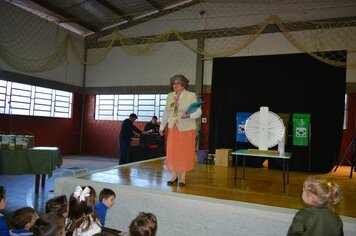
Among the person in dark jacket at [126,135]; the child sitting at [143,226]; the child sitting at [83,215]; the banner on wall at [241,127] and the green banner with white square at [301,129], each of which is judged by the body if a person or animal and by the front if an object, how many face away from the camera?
2

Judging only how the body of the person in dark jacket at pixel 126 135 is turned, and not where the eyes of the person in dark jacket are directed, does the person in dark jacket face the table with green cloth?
no

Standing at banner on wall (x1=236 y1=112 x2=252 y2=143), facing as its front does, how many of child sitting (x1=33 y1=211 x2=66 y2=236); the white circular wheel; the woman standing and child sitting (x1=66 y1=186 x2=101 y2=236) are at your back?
0

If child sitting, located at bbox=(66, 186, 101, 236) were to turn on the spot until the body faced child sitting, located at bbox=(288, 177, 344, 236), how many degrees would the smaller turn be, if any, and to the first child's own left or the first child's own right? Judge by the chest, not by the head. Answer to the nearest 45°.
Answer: approximately 135° to the first child's own right

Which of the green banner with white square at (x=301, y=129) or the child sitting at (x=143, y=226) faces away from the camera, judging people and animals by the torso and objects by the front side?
the child sitting

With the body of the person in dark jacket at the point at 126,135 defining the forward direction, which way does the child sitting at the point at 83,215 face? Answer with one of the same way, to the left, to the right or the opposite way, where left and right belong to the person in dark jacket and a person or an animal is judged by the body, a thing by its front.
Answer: to the left

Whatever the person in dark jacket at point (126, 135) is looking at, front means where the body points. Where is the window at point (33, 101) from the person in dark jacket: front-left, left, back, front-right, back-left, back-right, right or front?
back-left

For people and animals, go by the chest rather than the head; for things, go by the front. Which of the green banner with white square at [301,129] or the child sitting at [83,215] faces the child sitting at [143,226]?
the green banner with white square

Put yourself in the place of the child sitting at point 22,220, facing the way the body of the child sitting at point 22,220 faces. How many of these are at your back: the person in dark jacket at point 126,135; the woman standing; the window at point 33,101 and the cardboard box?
0

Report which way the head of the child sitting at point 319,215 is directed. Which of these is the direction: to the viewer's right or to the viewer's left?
to the viewer's left

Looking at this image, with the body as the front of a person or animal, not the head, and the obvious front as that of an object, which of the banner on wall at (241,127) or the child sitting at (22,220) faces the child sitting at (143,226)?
the banner on wall

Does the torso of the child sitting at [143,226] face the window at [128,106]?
yes

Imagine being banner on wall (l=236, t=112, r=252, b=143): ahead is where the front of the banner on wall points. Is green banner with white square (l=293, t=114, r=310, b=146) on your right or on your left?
on your left

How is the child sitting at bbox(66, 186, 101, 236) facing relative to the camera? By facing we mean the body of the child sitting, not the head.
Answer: away from the camera

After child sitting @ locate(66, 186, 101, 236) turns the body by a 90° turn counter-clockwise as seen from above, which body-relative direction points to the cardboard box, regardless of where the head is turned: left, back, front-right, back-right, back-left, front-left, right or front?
back-right

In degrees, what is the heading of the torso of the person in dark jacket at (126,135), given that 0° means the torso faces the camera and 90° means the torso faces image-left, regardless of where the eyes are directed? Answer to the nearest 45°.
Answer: approximately 270°

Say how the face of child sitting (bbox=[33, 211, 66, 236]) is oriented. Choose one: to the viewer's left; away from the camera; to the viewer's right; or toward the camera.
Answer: away from the camera

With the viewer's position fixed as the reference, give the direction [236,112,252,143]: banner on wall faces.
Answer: facing the viewer
